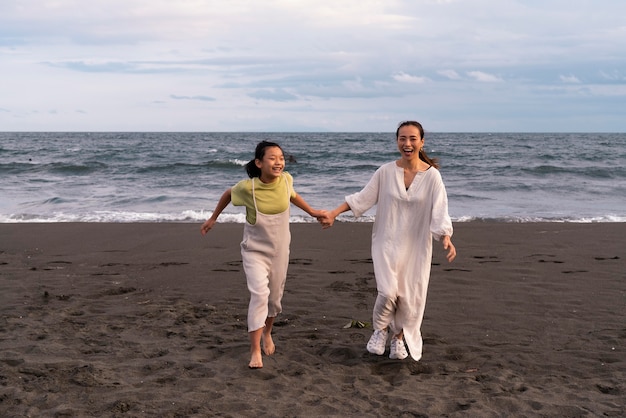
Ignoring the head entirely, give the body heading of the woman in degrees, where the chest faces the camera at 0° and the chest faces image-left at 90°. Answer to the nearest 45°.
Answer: approximately 0°

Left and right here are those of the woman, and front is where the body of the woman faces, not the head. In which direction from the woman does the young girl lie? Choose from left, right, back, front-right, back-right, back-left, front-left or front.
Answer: right
